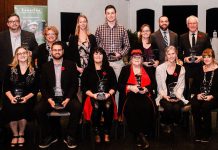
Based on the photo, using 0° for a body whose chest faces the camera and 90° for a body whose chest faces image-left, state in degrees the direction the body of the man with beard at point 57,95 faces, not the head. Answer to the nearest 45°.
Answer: approximately 0°

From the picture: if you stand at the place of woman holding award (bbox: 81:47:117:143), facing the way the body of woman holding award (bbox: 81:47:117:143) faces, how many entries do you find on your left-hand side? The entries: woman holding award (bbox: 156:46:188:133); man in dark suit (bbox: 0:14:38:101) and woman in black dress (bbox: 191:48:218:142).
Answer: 2

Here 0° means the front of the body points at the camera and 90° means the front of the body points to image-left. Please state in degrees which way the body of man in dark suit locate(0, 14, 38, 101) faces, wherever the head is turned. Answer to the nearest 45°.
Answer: approximately 0°

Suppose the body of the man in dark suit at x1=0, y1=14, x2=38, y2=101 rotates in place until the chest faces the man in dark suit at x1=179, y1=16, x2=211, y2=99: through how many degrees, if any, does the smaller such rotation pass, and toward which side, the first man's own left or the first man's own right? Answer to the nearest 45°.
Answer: approximately 90° to the first man's own left

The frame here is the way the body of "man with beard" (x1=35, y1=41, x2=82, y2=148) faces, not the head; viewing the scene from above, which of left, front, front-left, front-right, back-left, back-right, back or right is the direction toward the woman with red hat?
left

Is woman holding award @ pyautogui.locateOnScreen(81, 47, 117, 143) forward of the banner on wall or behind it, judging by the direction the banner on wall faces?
forward

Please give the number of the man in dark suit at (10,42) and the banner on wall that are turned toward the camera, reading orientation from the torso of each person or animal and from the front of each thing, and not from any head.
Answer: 2

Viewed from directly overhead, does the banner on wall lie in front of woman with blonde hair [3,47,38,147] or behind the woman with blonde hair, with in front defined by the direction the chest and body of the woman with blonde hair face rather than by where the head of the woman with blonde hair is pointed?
behind
